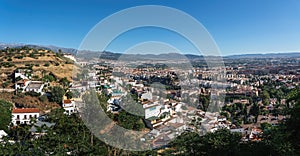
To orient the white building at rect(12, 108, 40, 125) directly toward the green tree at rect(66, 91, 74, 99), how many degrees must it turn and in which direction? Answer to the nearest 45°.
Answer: approximately 135° to its left

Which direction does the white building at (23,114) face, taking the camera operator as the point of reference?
facing the viewer

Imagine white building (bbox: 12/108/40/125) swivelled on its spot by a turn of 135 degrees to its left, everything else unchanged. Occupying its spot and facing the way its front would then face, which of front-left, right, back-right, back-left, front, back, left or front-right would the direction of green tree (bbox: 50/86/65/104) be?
front
